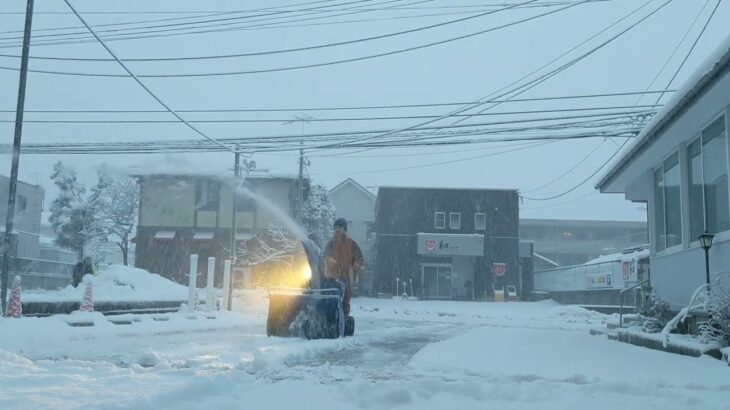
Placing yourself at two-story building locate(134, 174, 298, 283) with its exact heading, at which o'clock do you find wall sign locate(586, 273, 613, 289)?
The wall sign is roughly at 10 o'clock from the two-story building.

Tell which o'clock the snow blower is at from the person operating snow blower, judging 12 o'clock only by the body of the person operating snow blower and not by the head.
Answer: The snow blower is roughly at 1 o'clock from the person operating snow blower.

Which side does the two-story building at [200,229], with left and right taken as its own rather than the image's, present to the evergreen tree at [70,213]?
right

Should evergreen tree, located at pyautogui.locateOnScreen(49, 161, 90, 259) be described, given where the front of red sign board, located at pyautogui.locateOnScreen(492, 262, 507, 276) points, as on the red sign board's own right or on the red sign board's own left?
on the red sign board's own right

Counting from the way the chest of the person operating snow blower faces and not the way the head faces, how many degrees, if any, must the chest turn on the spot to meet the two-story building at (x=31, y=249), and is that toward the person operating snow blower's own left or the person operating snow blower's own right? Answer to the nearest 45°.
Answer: approximately 135° to the person operating snow blower's own right

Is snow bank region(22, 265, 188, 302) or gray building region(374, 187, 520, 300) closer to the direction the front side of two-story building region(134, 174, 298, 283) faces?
the snow bank

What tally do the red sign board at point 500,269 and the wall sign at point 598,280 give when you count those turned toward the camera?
2

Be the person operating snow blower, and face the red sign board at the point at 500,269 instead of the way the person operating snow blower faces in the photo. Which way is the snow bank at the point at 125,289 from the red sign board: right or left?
left

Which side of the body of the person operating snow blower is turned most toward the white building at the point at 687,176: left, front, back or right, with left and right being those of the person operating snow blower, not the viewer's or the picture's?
left

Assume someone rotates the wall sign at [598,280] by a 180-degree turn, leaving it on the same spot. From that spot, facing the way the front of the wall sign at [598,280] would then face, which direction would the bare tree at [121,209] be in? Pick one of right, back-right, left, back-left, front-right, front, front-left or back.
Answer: left

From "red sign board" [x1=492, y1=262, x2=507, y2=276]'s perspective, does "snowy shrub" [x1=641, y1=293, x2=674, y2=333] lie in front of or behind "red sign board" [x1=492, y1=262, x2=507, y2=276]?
in front

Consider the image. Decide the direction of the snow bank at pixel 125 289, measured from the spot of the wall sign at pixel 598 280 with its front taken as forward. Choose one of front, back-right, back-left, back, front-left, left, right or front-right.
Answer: front-right

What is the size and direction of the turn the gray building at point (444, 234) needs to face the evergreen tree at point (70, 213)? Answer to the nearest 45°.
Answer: approximately 90° to its right
